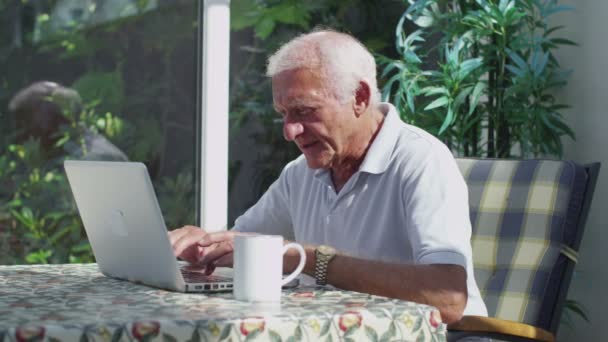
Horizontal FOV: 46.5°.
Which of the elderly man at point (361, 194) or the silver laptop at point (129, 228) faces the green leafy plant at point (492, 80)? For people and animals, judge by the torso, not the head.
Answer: the silver laptop

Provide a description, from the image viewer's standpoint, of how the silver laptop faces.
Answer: facing away from the viewer and to the right of the viewer

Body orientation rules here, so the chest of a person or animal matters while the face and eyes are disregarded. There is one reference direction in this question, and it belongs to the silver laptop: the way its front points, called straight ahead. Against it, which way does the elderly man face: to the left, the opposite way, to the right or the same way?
the opposite way

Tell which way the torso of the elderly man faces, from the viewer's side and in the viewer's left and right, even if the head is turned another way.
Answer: facing the viewer and to the left of the viewer

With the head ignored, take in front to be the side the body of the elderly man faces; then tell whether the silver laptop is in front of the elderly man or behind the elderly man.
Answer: in front

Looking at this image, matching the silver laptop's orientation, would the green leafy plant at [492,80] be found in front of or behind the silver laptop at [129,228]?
in front

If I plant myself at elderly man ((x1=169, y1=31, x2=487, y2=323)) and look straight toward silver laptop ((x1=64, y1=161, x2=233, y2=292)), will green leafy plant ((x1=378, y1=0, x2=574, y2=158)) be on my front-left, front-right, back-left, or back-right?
back-right
